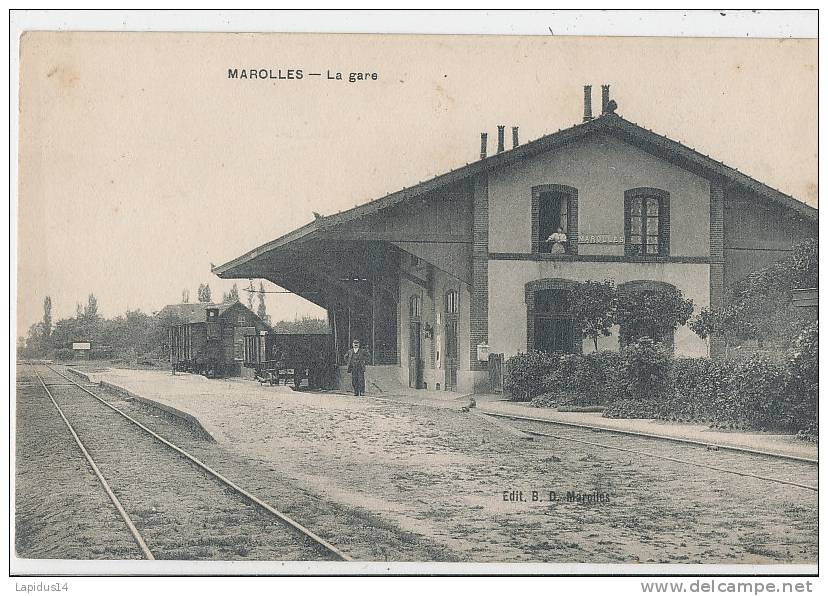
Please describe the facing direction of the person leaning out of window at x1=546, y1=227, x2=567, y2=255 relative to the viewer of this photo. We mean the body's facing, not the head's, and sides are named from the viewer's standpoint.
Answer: facing the viewer

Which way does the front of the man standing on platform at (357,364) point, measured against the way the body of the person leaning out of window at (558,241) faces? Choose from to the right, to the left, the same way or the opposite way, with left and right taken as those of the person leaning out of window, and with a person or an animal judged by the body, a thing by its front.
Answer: the same way

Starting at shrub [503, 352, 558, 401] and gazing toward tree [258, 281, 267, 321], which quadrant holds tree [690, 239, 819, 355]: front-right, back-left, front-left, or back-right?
back-right

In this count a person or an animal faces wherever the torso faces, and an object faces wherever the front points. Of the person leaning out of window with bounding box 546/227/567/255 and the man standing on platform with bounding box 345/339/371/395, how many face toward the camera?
2

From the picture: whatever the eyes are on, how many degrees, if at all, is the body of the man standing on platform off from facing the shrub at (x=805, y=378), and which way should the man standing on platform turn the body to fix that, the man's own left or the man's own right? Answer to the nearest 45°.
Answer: approximately 45° to the man's own left
